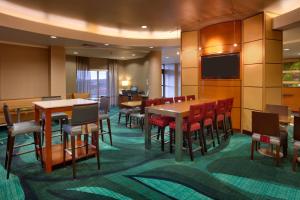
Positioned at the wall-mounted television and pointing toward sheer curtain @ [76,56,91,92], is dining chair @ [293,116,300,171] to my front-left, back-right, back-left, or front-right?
back-left

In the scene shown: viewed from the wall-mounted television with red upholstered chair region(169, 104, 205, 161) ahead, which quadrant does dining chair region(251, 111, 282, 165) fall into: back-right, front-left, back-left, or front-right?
front-left

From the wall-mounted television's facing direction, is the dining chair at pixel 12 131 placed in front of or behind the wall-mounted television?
in front

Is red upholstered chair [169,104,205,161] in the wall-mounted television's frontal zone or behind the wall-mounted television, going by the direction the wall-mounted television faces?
frontal zone

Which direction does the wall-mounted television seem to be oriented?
toward the camera

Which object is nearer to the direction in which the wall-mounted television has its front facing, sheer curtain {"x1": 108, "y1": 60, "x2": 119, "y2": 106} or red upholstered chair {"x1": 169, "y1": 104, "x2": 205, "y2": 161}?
the red upholstered chair

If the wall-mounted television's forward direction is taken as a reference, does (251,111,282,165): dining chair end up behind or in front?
in front
